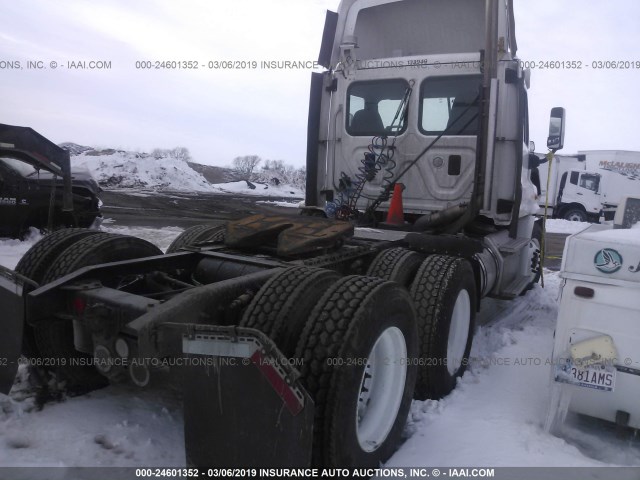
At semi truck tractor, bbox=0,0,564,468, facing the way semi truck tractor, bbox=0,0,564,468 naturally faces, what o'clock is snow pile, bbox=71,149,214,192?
The snow pile is roughly at 10 o'clock from the semi truck tractor.

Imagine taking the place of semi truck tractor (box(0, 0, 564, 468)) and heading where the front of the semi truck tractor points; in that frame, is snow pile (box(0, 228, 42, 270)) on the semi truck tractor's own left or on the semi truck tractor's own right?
on the semi truck tractor's own left

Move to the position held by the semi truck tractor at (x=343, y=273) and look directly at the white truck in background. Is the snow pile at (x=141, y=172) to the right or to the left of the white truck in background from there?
left

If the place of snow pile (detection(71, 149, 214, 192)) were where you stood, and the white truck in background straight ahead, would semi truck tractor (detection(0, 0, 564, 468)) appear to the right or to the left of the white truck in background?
right

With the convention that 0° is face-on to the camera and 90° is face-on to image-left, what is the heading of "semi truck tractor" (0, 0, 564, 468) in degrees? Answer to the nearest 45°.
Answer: approximately 225°

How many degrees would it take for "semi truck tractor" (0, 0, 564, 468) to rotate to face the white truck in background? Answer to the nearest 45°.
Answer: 0° — it already faces it
